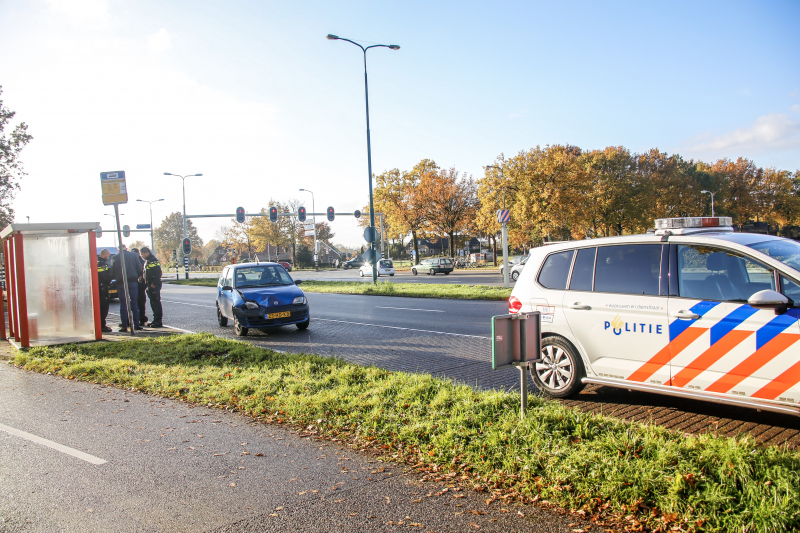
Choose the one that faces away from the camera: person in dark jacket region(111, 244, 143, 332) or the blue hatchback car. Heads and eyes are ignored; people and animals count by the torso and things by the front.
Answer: the person in dark jacket

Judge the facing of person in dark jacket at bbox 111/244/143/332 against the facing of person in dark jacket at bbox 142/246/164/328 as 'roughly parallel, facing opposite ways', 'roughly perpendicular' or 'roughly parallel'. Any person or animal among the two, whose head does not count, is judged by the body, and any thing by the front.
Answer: roughly perpendicular

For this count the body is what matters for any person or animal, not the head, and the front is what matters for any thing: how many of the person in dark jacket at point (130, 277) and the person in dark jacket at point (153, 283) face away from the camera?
1

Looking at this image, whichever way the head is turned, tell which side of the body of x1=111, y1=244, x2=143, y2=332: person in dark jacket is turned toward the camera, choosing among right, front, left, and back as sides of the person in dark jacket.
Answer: back

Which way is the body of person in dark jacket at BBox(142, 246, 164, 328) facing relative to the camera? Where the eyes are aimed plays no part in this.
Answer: to the viewer's left

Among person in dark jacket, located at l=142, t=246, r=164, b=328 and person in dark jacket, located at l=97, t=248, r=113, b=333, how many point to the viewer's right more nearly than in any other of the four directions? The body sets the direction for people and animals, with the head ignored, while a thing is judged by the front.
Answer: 1

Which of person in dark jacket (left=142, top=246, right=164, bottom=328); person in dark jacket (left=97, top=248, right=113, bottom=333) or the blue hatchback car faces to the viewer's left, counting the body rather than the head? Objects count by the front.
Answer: person in dark jacket (left=142, top=246, right=164, bottom=328)

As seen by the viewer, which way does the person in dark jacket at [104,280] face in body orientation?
to the viewer's right

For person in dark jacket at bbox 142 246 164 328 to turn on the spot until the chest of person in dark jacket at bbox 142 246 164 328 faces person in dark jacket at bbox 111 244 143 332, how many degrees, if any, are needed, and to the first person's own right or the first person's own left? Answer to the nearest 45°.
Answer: approximately 45° to the first person's own left

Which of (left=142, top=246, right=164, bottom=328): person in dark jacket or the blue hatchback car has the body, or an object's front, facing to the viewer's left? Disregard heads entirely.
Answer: the person in dark jacket

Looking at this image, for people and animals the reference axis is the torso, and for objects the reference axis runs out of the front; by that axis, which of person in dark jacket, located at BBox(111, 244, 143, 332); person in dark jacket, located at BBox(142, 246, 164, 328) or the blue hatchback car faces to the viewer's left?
person in dark jacket, located at BBox(142, 246, 164, 328)

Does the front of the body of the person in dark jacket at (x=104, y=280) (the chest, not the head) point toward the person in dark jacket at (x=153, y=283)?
yes
